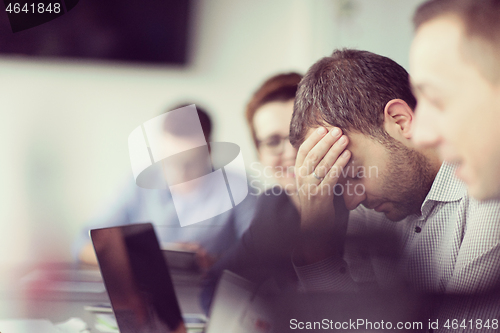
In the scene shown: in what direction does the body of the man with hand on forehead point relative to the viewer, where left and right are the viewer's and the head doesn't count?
facing the viewer and to the left of the viewer

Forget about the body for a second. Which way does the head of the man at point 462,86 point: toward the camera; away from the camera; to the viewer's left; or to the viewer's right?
to the viewer's left

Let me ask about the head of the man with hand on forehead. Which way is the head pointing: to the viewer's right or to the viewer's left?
to the viewer's left

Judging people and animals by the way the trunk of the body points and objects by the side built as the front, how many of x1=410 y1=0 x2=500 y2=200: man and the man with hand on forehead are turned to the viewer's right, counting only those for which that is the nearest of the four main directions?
0

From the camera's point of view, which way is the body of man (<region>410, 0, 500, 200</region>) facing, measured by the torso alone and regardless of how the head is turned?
to the viewer's left
